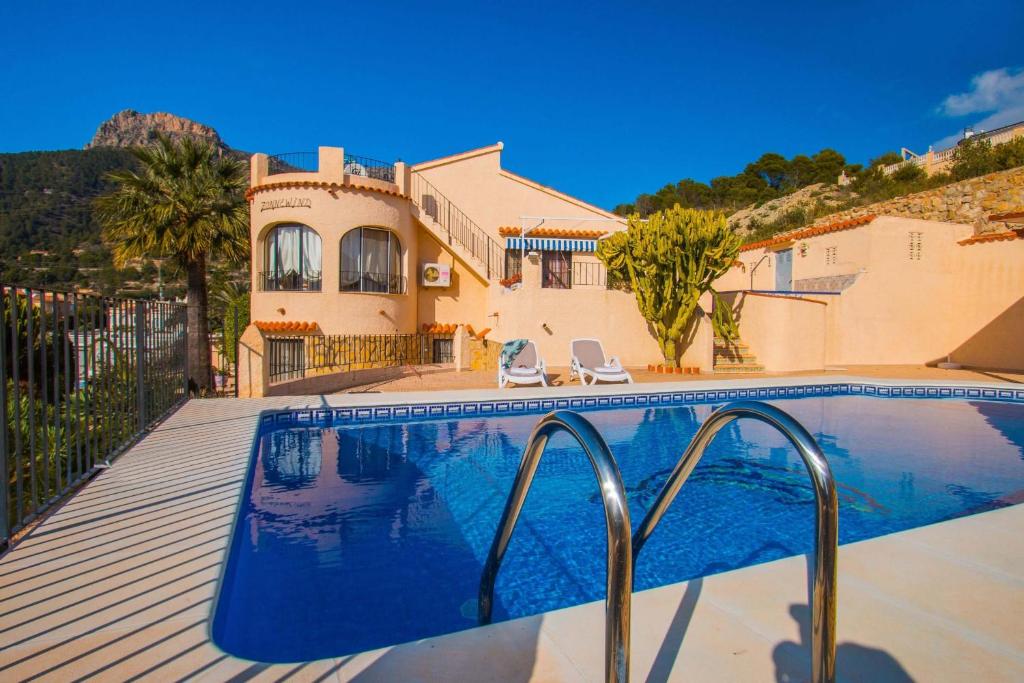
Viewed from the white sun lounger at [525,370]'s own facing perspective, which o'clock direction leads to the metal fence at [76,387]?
The metal fence is roughly at 1 o'clock from the white sun lounger.

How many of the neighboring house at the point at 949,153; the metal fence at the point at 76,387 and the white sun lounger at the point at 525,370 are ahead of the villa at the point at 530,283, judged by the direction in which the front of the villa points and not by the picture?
2

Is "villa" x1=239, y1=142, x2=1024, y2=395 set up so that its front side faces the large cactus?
no

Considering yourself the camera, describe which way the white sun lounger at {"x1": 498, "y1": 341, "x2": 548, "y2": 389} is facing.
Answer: facing the viewer

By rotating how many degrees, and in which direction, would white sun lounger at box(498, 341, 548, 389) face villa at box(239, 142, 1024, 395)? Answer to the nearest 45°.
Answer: approximately 180°

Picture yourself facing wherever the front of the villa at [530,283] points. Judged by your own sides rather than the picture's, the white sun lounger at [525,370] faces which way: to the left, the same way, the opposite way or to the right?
the same way

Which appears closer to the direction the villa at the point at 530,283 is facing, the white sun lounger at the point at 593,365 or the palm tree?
the white sun lounger

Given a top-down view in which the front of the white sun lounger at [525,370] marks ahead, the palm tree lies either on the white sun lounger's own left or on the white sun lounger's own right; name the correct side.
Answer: on the white sun lounger's own right

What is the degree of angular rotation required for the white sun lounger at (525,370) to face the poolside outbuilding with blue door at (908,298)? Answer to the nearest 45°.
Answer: approximately 135° to its left

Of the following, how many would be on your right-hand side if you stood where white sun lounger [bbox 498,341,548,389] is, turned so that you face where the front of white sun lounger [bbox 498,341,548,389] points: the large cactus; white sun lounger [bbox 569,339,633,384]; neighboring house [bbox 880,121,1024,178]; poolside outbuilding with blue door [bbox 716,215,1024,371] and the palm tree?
1

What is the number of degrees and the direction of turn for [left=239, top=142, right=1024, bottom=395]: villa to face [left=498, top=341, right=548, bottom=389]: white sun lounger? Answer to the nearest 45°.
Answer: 0° — it already faces it

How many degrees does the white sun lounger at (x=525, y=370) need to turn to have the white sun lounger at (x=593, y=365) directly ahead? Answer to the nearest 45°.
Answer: approximately 135° to its left

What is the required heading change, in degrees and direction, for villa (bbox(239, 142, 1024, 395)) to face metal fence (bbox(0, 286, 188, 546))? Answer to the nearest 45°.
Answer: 0° — it already faces it

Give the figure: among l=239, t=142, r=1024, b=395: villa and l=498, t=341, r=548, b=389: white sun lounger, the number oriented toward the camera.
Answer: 2
